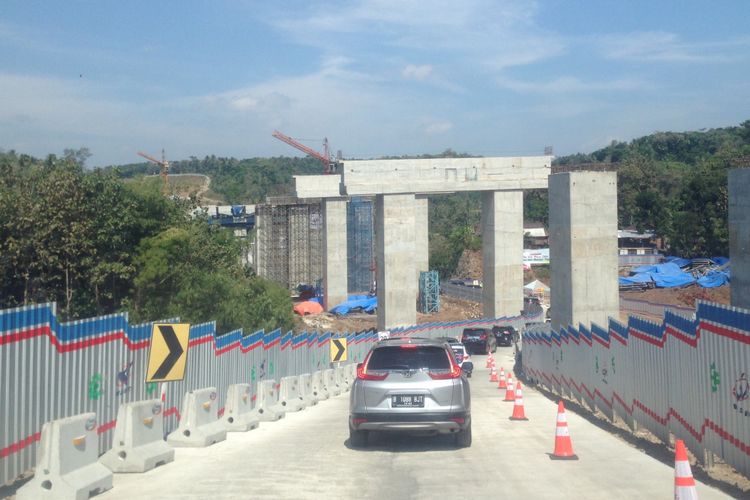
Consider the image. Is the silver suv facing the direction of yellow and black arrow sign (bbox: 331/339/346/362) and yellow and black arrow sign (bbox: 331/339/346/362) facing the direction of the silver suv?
yes

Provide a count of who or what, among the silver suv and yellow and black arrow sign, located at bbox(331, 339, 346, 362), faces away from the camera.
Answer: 1

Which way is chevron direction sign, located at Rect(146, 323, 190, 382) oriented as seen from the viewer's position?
toward the camera

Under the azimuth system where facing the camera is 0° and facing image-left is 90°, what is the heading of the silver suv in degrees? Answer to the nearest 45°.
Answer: approximately 180°

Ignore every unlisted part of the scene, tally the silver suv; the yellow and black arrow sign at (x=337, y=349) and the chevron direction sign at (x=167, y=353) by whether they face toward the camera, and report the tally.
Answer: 2

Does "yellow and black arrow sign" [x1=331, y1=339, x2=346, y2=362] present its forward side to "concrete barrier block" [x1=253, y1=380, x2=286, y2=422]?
yes

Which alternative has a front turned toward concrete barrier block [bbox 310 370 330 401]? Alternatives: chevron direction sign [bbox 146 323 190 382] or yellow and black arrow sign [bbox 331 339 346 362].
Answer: the yellow and black arrow sign

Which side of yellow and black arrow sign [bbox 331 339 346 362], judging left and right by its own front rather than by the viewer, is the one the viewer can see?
front

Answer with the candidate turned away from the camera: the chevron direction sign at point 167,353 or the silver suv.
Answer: the silver suv

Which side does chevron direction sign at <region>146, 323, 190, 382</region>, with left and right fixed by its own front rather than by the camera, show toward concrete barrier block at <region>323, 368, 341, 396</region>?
back

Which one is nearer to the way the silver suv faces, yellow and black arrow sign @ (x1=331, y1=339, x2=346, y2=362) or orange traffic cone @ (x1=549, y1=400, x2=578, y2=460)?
the yellow and black arrow sign

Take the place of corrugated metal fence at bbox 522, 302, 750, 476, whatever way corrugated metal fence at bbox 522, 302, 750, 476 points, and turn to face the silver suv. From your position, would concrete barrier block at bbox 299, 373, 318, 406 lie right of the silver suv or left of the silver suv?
right

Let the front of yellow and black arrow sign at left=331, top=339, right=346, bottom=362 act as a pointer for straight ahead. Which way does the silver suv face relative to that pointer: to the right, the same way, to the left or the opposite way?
the opposite way

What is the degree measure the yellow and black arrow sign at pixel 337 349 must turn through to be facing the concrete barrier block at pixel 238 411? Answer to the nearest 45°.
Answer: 0° — it already faces it

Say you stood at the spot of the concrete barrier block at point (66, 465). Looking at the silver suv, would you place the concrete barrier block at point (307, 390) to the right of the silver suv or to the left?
left
